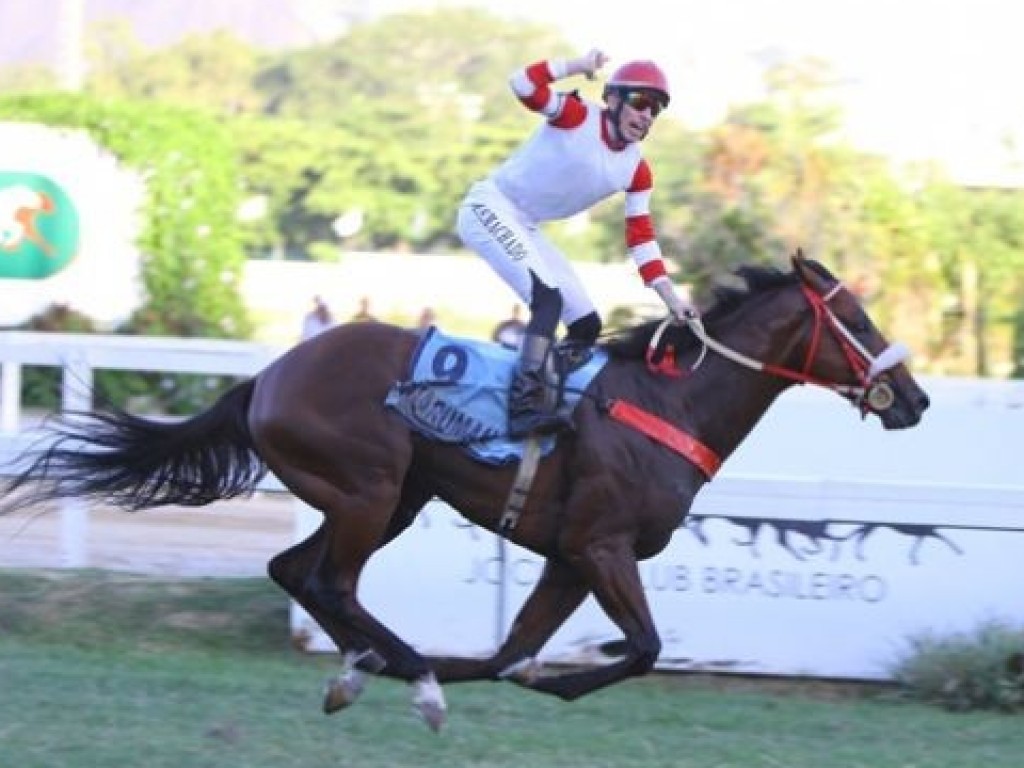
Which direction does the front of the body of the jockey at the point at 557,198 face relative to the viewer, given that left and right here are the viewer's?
facing the viewer and to the right of the viewer

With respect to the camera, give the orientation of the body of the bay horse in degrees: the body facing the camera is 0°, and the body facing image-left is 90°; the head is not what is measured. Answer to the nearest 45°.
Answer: approximately 270°
